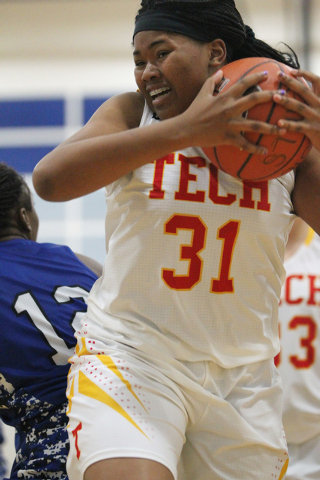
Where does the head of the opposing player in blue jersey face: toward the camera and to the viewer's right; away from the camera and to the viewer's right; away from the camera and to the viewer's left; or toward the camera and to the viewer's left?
away from the camera and to the viewer's right

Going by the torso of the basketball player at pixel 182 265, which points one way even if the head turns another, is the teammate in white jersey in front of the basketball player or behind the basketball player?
behind

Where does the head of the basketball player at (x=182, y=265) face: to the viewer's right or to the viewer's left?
to the viewer's left

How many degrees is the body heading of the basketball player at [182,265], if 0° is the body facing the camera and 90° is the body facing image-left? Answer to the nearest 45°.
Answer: approximately 0°

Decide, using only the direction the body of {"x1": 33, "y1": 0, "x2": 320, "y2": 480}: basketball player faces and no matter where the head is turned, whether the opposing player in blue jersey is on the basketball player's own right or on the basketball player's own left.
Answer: on the basketball player's own right
